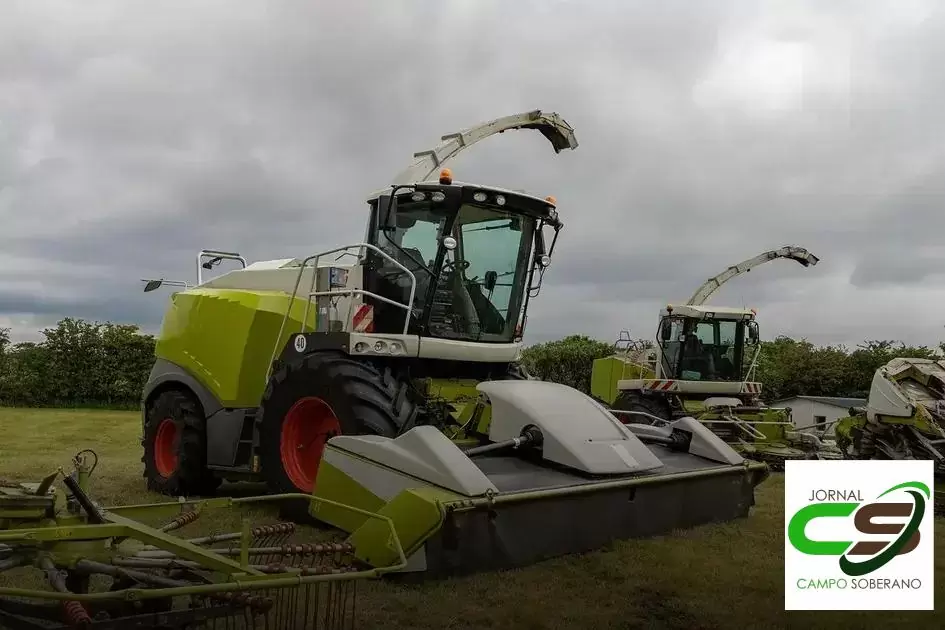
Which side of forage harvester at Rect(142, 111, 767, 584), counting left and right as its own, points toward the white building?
left

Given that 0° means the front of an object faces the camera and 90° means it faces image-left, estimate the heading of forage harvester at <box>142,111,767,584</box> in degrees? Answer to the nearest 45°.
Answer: approximately 315°
